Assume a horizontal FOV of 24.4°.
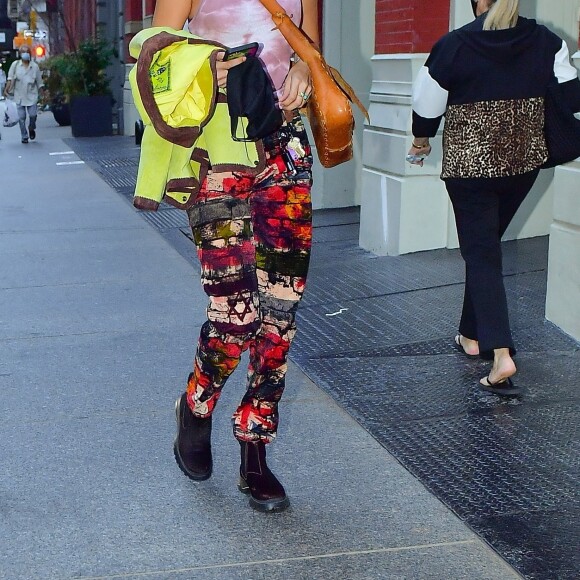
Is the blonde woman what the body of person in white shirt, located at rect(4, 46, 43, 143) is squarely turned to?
yes

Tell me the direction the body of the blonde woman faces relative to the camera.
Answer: away from the camera

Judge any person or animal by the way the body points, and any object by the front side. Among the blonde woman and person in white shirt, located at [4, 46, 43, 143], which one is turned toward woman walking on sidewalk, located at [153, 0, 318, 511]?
the person in white shirt

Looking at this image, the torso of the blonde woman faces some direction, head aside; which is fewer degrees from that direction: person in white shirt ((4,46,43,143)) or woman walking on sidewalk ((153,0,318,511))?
the person in white shirt

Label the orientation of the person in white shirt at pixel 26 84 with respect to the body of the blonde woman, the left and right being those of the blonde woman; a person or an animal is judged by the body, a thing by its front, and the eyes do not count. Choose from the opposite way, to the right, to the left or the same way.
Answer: the opposite way

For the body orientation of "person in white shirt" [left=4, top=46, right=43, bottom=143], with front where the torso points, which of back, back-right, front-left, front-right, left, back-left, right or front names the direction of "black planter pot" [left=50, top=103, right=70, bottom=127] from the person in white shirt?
back

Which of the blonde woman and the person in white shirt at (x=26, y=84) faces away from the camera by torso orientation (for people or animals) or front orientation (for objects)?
the blonde woman

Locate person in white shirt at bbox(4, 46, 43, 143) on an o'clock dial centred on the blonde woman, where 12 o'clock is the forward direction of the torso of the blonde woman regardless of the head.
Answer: The person in white shirt is roughly at 11 o'clock from the blonde woman.
